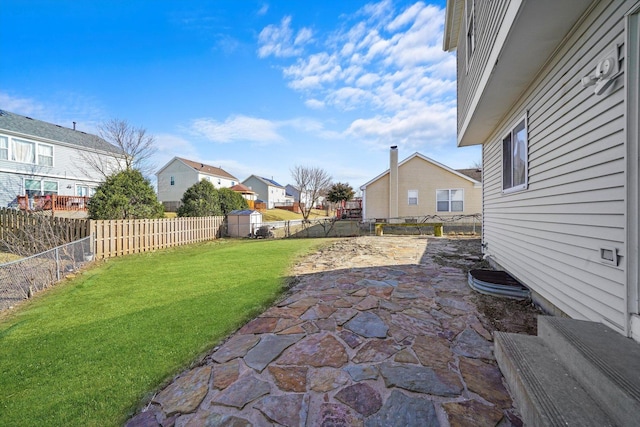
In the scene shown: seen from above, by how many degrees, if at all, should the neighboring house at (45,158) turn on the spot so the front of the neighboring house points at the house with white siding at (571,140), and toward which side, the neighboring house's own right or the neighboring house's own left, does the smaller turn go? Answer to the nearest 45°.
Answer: approximately 135° to the neighboring house's own left

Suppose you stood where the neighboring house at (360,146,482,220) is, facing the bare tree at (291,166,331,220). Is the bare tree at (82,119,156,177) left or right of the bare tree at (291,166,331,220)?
left

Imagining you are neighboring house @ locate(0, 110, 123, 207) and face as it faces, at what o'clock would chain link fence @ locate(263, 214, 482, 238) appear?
The chain link fence is roughly at 6 o'clock from the neighboring house.

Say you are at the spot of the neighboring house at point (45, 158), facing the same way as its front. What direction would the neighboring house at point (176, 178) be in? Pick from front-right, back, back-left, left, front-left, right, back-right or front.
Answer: right

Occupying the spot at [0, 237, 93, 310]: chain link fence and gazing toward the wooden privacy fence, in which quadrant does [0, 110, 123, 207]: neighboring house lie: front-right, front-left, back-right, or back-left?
front-left

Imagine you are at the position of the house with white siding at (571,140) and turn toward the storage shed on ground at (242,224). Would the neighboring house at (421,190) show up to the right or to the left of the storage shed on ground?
right

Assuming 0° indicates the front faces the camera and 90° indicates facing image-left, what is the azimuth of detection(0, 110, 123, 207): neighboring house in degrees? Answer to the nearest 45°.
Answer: approximately 135°

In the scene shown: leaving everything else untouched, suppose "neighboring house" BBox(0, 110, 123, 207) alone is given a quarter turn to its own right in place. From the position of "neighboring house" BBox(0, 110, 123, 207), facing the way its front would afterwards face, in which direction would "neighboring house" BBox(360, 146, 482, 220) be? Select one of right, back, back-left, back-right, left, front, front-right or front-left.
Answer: right
